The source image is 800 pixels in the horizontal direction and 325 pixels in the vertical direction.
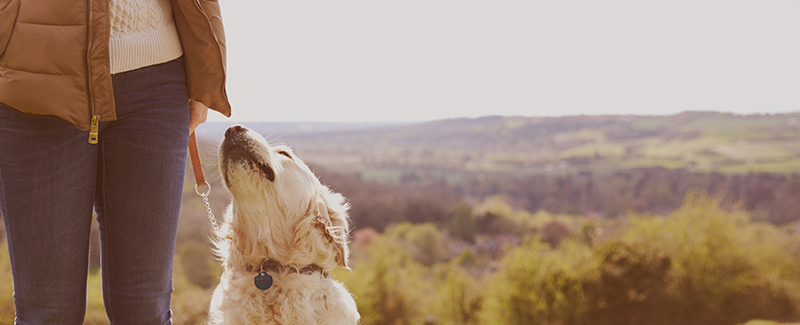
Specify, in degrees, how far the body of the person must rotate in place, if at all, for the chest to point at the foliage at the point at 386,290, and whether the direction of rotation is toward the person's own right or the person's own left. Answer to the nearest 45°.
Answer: approximately 135° to the person's own left

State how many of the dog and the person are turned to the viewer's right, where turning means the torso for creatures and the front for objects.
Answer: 0

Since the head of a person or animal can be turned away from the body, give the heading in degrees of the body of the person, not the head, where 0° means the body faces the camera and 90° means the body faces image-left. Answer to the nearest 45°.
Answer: approximately 0°

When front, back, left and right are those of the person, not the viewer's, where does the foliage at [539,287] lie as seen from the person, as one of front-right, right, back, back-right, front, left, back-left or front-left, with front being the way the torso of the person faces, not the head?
back-left

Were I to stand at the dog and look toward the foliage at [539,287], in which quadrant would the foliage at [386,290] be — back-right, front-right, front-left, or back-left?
front-left

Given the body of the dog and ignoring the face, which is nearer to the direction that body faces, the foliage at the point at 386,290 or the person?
the person

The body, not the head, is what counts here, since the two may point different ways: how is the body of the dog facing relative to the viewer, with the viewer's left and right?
facing the viewer and to the left of the viewer

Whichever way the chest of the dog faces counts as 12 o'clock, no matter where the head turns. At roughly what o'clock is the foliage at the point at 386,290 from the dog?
The foliage is roughly at 5 o'clock from the dog.

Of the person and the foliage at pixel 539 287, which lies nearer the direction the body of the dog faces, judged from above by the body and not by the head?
the person

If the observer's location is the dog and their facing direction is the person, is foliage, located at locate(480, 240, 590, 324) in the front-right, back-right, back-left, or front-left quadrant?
back-right

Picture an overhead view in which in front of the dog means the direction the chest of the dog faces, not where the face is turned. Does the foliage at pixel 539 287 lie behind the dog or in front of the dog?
behind

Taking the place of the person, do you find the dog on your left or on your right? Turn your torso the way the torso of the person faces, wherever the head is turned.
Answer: on your left
